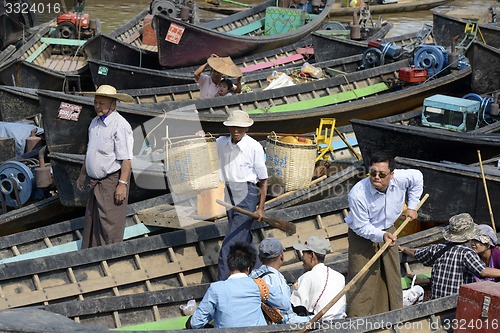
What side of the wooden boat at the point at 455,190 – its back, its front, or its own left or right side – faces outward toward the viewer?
left

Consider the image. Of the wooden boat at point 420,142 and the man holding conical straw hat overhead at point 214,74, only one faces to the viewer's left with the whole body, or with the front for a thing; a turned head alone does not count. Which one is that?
the wooden boat

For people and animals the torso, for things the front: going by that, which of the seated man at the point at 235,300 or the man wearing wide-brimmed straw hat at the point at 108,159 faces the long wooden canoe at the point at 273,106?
the seated man

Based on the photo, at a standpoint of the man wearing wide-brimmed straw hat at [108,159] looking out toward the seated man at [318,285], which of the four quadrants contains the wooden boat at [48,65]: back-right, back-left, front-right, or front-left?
back-left

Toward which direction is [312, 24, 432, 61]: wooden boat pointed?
to the viewer's left

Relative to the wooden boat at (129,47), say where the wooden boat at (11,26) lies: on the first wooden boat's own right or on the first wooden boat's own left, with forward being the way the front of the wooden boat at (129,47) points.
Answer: on the first wooden boat's own right

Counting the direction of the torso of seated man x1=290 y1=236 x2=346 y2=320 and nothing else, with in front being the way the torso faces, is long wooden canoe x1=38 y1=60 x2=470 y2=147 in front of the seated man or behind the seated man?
in front

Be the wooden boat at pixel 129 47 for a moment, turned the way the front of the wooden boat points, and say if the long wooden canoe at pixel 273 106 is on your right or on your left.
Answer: on your left

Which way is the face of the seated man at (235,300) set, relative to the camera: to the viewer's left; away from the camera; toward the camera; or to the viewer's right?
away from the camera

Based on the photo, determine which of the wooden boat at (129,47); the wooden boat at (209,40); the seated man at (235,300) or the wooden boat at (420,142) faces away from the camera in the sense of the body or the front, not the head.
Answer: the seated man

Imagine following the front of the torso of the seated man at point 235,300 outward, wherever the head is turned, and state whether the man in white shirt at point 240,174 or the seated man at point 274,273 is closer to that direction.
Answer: the man in white shirt

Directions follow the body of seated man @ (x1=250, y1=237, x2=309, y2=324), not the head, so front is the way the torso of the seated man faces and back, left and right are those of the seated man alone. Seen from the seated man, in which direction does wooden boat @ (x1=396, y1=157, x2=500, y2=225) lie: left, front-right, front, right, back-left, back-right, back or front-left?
front

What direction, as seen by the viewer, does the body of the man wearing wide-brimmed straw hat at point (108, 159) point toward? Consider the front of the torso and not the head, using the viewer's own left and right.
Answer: facing the viewer and to the left of the viewer

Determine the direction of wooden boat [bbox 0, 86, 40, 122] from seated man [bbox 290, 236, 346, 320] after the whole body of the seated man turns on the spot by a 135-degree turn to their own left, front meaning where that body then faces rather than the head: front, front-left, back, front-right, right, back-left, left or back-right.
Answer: back-right

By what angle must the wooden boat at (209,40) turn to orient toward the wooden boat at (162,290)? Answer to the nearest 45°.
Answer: approximately 45° to its left

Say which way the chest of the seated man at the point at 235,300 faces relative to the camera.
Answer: away from the camera
